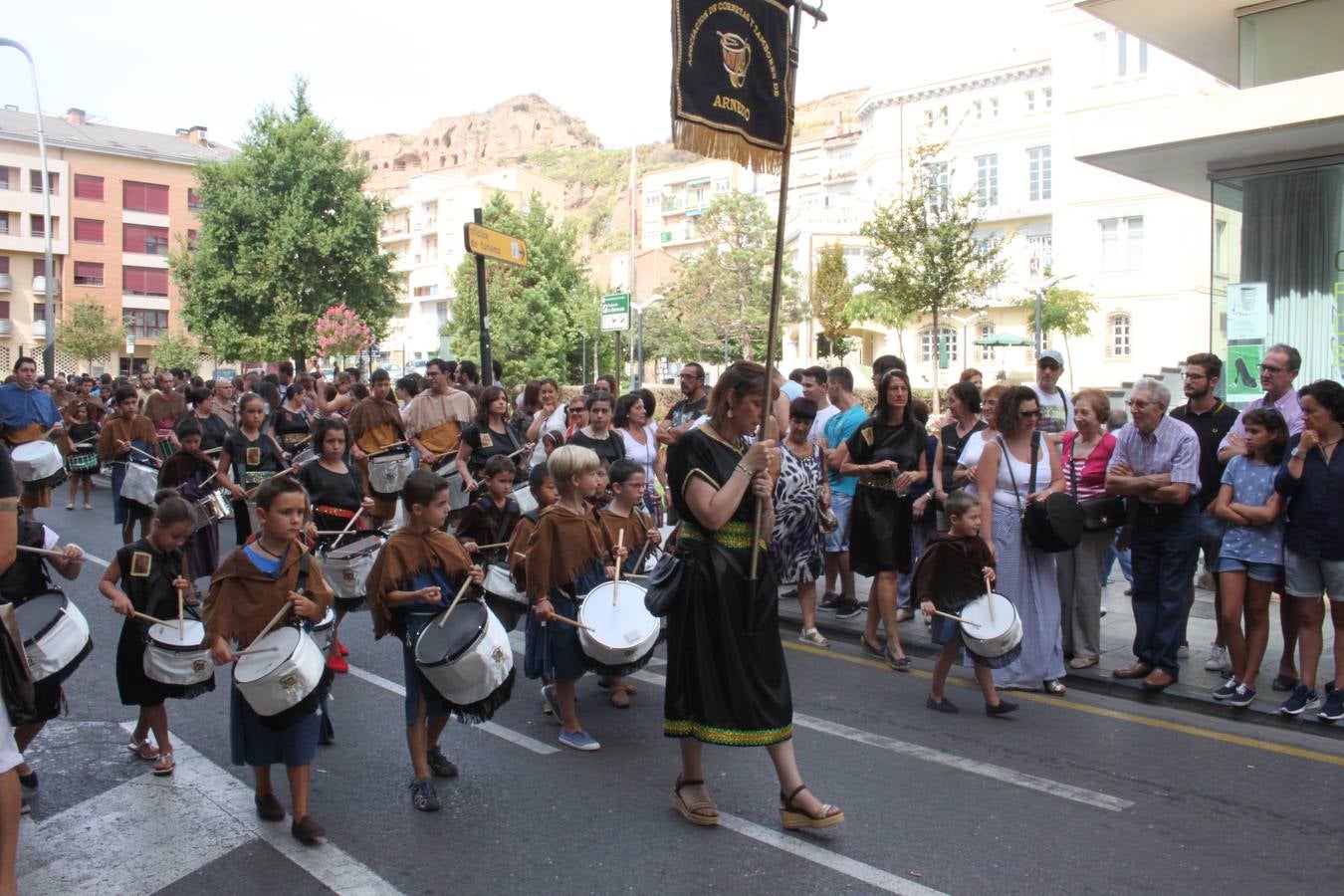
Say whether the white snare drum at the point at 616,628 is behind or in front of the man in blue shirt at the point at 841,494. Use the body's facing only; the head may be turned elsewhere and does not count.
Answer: in front

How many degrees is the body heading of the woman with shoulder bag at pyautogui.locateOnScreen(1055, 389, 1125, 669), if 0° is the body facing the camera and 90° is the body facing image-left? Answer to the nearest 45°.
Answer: approximately 45°

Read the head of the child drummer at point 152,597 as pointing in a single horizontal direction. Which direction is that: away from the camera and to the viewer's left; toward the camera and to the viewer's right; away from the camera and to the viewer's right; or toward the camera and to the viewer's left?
toward the camera and to the viewer's right

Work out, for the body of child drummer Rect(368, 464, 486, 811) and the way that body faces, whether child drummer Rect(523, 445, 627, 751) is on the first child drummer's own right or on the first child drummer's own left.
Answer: on the first child drummer's own left

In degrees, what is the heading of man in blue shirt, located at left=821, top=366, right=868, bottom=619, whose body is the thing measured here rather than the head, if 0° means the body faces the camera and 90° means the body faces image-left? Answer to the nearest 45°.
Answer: approximately 45°

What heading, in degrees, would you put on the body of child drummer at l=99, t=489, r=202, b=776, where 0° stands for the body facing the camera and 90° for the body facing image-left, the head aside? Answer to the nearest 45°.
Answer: approximately 315°

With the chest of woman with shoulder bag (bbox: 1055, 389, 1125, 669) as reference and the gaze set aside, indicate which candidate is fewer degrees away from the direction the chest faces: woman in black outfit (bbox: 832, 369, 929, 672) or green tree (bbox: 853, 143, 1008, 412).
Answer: the woman in black outfit
